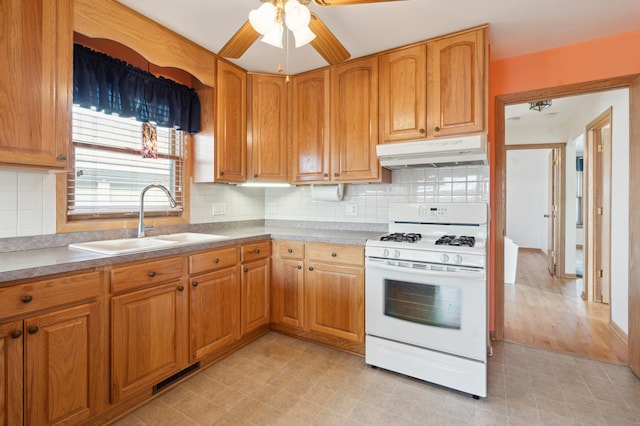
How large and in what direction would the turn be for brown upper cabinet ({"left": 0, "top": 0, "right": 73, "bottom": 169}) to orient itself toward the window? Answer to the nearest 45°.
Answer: approximately 135° to its left

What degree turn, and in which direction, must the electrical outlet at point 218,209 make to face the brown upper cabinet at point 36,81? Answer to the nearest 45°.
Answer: approximately 90° to its right

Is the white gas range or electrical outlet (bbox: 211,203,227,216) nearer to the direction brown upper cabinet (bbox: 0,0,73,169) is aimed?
the white gas range

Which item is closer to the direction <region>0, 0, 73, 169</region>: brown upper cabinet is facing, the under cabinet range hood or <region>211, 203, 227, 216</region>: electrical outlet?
the under cabinet range hood

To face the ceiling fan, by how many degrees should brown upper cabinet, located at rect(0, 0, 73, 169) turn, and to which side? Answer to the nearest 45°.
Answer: approximately 45° to its left

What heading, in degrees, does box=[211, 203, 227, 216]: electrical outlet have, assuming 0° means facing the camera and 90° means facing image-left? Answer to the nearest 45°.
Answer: approximately 315°

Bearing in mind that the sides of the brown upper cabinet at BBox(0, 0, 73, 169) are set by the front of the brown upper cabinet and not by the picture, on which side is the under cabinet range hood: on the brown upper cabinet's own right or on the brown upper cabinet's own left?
on the brown upper cabinet's own left
